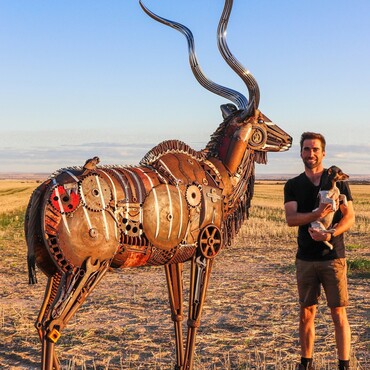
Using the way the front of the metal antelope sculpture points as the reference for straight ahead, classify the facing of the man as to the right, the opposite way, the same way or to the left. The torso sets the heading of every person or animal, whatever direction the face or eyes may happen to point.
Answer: to the right

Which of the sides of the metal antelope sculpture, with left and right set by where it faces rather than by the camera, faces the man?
front

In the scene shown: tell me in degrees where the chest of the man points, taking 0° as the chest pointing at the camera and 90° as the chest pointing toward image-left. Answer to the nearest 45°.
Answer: approximately 0°

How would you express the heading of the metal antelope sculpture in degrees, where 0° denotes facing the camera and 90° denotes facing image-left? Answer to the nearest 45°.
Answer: approximately 270°

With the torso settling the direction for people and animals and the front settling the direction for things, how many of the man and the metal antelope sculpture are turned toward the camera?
1

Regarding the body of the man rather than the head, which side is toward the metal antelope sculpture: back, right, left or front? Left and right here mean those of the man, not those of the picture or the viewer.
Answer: right
